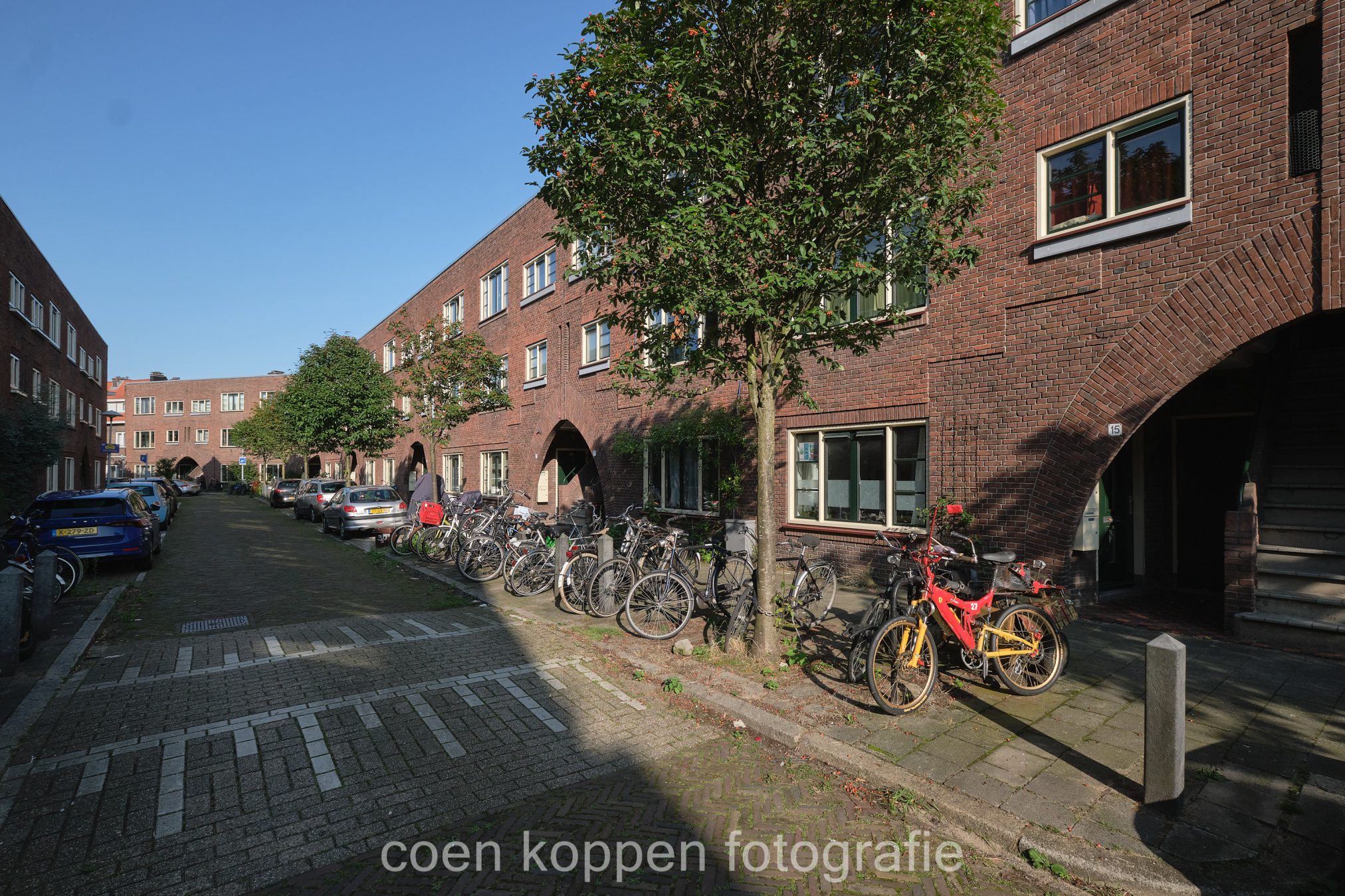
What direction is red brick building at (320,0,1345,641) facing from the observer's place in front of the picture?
facing the viewer and to the left of the viewer

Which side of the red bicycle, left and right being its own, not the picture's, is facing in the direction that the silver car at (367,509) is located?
right

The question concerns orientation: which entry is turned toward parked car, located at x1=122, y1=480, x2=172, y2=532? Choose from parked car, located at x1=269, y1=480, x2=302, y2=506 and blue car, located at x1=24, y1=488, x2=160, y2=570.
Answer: the blue car

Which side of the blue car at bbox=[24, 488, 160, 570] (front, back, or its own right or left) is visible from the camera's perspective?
back

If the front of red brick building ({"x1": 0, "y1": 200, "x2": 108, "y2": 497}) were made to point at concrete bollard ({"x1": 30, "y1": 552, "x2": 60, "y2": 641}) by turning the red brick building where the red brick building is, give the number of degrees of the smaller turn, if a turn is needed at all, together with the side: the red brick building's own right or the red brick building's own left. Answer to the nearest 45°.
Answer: approximately 90° to the red brick building's own right

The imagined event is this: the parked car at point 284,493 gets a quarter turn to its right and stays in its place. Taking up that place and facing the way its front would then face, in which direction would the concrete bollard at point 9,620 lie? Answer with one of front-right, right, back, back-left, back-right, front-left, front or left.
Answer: right

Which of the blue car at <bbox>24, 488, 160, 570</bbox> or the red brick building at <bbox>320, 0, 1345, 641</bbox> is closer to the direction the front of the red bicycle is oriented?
the blue car

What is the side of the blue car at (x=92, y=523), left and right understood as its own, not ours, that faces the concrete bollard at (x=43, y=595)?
back

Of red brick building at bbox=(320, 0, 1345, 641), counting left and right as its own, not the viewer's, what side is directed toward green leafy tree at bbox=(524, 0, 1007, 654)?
front

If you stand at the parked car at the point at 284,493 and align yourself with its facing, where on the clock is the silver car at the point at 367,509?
The silver car is roughly at 6 o'clock from the parked car.

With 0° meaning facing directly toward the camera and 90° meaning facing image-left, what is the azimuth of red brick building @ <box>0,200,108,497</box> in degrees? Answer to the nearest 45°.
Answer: approximately 270°

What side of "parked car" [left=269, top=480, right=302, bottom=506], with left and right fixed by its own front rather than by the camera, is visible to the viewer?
back

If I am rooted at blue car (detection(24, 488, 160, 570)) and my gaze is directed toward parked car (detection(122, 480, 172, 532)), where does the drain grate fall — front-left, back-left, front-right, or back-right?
back-right

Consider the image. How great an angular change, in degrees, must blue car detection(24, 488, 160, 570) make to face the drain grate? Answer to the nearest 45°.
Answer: approximately 180°
